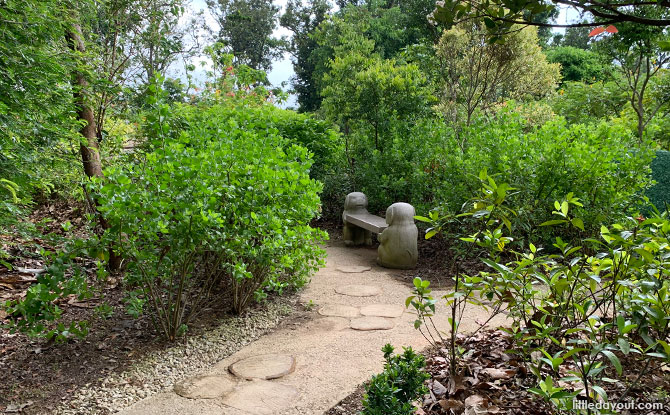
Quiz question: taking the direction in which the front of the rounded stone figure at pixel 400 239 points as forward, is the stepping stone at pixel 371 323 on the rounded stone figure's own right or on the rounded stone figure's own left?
on the rounded stone figure's own left

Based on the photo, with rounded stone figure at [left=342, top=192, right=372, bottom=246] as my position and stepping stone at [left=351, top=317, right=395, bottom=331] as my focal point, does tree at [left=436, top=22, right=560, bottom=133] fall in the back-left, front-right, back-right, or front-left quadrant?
back-left

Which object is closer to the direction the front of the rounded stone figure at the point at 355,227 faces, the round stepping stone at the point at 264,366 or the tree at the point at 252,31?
the round stepping stone
